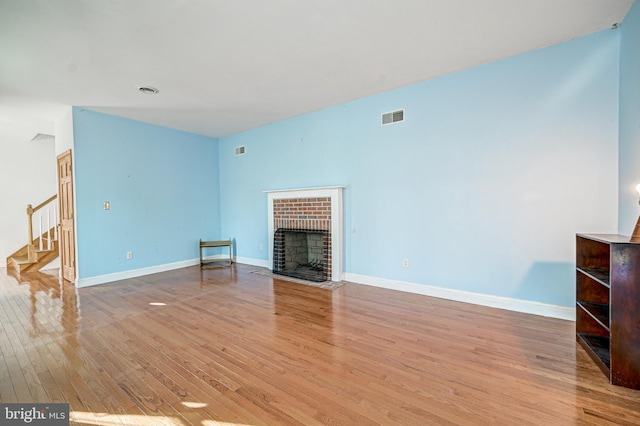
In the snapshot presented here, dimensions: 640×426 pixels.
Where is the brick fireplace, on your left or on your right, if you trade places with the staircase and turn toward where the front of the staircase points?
on your left

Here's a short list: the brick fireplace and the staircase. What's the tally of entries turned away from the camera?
0

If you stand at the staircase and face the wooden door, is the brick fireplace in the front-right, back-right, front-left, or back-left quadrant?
front-left

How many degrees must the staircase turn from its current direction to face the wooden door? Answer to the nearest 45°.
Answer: approximately 45° to its left

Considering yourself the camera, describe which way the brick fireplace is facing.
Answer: facing the viewer and to the left of the viewer

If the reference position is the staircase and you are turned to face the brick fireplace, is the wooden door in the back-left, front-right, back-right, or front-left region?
front-right

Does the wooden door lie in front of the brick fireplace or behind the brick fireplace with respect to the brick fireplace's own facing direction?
in front

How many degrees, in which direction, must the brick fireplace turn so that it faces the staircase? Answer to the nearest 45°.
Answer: approximately 45° to its right
